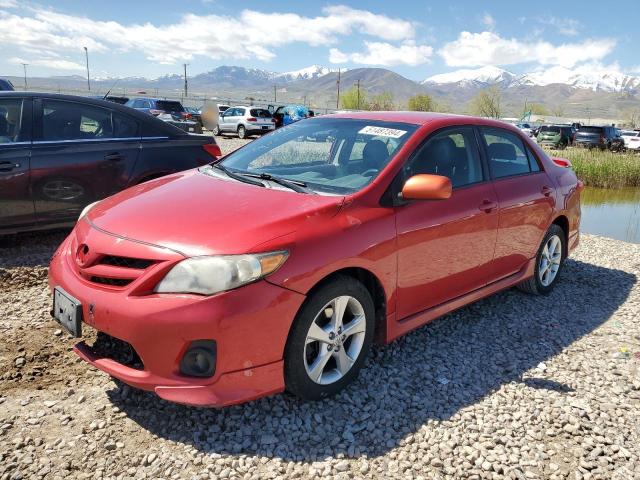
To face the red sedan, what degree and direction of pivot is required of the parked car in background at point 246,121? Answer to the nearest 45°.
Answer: approximately 135° to its left

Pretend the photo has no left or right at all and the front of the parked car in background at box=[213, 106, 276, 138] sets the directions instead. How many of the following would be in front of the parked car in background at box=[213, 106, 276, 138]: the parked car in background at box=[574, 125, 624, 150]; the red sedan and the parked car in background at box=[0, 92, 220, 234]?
0

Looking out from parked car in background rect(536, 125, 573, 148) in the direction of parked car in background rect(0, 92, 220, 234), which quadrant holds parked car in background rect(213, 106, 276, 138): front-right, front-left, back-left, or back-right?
front-right

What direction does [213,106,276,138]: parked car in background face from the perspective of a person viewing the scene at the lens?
facing away from the viewer and to the left of the viewer

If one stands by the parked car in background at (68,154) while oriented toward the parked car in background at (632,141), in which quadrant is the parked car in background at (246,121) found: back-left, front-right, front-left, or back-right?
front-left

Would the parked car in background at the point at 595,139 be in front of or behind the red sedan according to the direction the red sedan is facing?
behind

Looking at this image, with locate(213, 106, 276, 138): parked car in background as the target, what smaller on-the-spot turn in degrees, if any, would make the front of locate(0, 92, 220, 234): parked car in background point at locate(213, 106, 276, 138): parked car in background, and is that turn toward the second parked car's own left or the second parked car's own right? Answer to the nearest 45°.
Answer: approximately 90° to the second parked car's own right

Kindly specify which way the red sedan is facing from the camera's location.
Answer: facing the viewer and to the left of the viewer

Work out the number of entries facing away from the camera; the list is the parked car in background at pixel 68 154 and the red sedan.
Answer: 0

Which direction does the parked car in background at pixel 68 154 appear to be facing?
to the viewer's left

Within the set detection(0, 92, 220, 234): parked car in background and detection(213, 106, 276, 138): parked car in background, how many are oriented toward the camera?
0

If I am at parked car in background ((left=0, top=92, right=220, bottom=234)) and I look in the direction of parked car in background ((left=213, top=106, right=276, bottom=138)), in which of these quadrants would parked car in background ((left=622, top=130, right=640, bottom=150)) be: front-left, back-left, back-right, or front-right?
front-right
